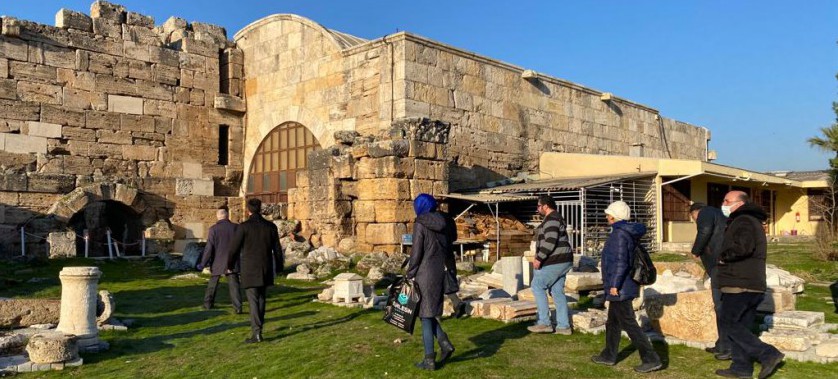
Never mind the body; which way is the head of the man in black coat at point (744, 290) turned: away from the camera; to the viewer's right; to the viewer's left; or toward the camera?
to the viewer's left

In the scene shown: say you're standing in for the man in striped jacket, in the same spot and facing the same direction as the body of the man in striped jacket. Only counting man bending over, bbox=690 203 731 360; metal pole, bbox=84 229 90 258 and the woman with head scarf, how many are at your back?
1

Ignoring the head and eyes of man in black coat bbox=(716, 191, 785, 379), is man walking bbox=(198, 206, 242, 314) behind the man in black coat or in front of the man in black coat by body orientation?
in front

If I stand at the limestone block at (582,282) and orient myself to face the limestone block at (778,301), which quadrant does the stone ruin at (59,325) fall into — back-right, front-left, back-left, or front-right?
back-right

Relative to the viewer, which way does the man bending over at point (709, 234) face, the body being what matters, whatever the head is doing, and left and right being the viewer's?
facing to the left of the viewer

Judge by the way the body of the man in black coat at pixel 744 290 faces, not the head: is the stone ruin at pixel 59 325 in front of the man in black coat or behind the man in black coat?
in front

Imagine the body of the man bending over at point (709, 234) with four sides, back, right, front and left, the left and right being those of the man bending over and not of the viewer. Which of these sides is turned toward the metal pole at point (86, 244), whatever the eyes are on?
front

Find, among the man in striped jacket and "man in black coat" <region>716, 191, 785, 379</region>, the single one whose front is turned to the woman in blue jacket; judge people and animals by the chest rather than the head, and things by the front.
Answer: the man in black coat

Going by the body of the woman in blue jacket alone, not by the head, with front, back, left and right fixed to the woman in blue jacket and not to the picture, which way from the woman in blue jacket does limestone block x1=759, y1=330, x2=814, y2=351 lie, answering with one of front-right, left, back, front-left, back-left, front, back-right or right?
back-right

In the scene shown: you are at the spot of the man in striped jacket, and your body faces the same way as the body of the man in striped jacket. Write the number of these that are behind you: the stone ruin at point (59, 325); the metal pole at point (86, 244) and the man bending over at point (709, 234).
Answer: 1

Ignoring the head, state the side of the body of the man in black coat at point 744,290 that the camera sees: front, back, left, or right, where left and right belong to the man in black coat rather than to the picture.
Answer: left

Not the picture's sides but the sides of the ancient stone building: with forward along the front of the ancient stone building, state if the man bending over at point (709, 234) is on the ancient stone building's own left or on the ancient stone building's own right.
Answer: on the ancient stone building's own left
